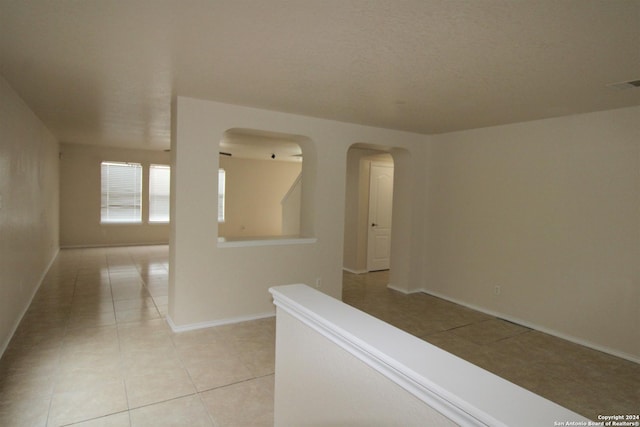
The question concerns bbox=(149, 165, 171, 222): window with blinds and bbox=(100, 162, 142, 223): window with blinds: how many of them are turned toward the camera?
2

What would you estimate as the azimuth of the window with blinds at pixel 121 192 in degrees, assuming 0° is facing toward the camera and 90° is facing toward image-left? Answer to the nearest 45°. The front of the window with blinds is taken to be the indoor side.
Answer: approximately 0°

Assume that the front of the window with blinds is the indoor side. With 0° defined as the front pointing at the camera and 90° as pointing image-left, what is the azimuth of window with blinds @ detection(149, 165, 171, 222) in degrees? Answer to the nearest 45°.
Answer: approximately 0°

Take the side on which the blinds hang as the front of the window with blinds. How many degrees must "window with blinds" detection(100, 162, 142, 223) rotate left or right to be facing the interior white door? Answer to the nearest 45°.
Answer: approximately 45° to its left

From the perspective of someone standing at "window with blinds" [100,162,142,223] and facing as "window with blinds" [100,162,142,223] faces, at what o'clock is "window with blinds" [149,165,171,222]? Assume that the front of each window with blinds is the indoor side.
"window with blinds" [149,165,171,222] is roughly at 9 o'clock from "window with blinds" [100,162,142,223].

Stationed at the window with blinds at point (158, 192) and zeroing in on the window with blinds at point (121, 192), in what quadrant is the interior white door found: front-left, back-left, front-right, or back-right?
back-left

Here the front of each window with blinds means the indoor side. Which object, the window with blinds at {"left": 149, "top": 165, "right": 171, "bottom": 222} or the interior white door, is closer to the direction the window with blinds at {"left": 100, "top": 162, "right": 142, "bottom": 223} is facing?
the interior white door

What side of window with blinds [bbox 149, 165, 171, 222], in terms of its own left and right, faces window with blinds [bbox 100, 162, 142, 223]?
right

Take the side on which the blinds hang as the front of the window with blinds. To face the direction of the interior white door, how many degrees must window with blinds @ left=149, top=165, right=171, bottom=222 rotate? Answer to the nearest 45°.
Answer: approximately 45° to its left

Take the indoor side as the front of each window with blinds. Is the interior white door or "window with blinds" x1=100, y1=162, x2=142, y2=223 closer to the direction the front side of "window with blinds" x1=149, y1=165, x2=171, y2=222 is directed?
the interior white door
